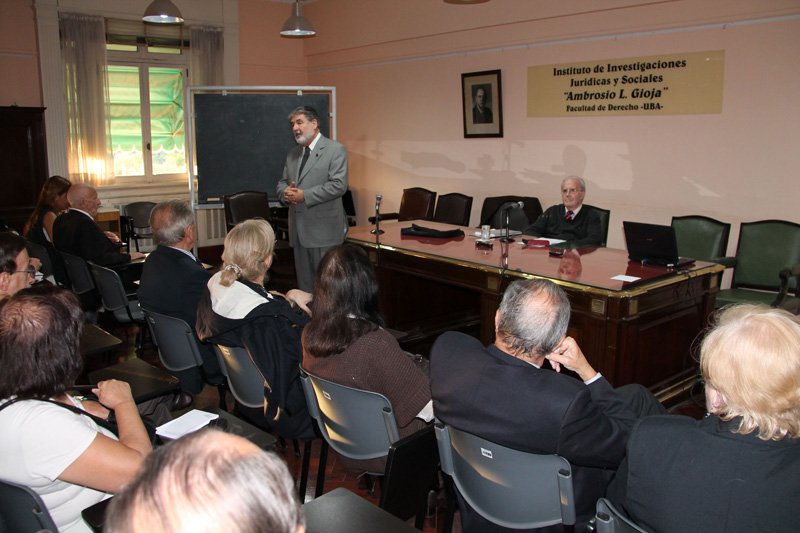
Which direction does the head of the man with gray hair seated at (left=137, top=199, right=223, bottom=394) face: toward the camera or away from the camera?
away from the camera

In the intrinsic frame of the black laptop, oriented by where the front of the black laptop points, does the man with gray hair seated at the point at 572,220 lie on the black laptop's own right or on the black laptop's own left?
on the black laptop's own left

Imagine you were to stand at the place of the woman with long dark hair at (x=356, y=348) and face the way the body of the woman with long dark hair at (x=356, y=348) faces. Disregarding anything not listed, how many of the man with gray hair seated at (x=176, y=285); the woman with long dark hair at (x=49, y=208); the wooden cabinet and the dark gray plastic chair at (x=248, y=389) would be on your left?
4

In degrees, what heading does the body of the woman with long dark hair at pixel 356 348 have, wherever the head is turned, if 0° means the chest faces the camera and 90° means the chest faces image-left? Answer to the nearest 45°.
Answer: approximately 225°

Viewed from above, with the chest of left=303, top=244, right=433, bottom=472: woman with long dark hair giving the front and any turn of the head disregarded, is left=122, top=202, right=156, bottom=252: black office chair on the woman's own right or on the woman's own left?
on the woman's own left

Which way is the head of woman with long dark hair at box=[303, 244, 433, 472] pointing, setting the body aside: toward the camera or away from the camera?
away from the camera

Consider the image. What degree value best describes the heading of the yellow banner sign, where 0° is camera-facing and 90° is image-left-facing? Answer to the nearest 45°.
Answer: approximately 45°

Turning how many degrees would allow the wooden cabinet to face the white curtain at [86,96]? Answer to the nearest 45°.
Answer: approximately 135° to its left
